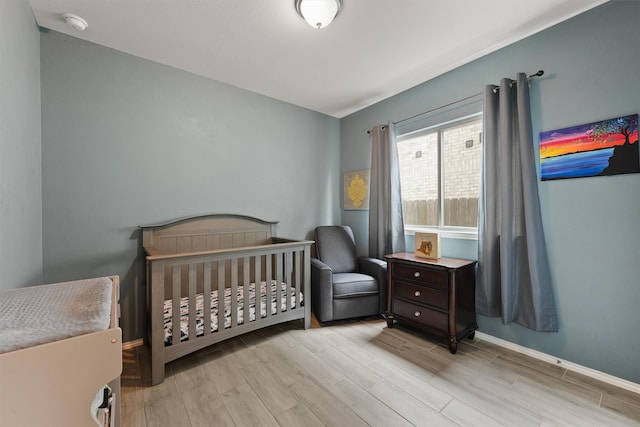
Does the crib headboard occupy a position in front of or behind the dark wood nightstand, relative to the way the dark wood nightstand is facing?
in front

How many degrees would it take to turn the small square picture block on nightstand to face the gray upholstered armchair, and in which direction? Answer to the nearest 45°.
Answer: approximately 45° to its right

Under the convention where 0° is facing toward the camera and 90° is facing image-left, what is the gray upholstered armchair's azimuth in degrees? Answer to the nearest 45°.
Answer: approximately 315°

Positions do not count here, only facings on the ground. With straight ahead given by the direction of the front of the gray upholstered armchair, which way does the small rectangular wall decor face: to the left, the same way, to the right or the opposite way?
to the right

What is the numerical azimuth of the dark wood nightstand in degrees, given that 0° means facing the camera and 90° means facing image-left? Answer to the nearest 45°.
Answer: approximately 45°

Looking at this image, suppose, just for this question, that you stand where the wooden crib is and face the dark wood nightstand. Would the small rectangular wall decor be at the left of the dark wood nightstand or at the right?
left

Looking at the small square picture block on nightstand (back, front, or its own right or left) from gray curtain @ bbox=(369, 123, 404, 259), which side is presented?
right

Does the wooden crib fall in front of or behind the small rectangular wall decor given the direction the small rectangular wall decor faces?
in front

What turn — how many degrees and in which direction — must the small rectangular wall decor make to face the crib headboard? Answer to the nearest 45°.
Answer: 0° — it already faces it

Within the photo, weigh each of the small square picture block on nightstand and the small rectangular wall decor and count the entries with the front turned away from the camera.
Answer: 0

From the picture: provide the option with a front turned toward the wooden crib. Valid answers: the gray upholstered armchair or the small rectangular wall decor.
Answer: the small rectangular wall decor
